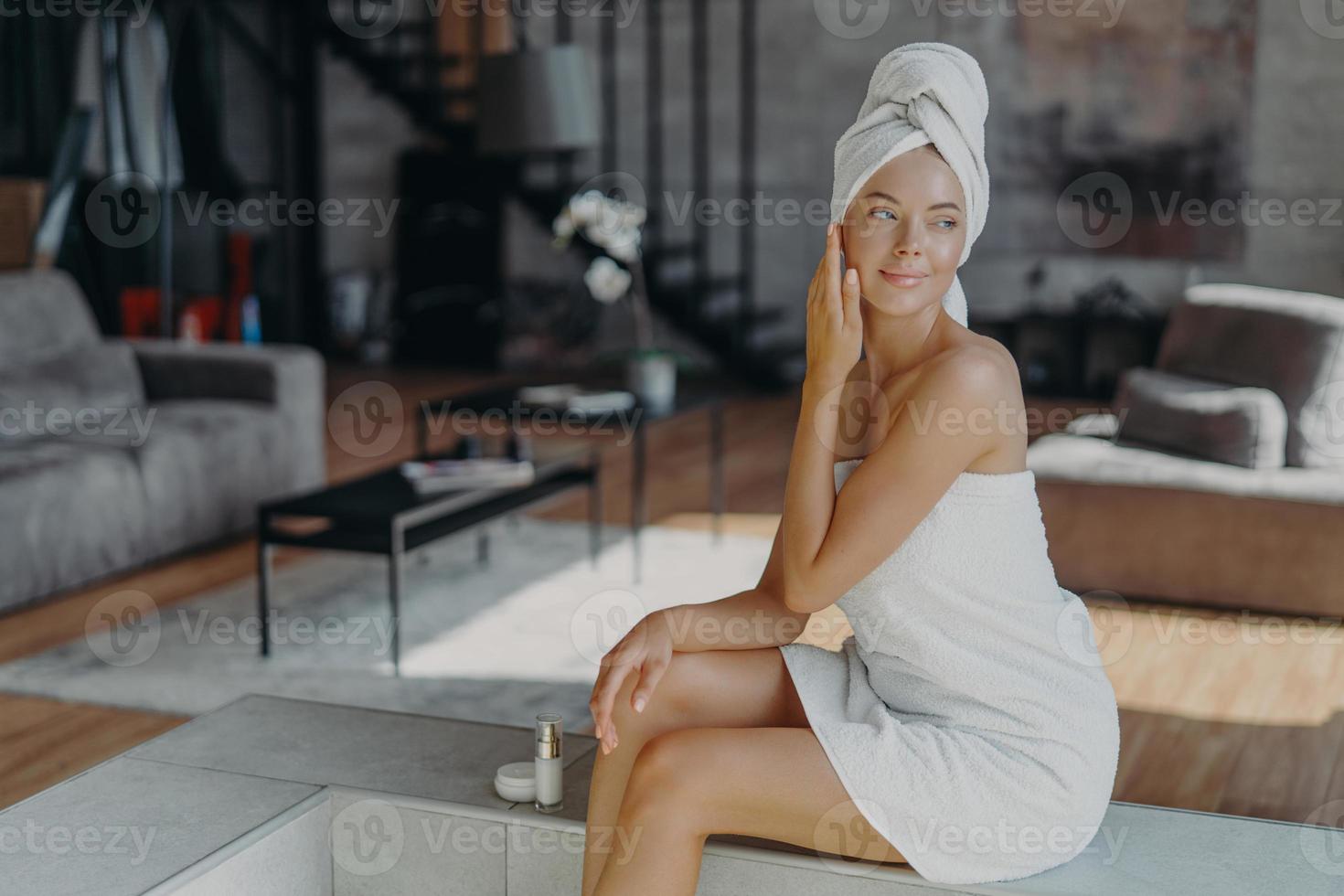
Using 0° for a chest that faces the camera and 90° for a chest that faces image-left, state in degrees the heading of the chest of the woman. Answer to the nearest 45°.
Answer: approximately 45°

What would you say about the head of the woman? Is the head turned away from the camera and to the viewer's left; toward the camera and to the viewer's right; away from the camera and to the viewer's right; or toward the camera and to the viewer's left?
toward the camera and to the viewer's right

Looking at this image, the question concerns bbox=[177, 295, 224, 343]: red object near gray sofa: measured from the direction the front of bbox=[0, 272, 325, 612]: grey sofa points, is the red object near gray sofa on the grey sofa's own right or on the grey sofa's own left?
on the grey sofa's own left

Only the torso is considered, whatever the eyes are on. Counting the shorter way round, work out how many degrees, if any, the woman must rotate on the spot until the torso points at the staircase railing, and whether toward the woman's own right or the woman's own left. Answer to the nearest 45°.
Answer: approximately 135° to the woman's own right

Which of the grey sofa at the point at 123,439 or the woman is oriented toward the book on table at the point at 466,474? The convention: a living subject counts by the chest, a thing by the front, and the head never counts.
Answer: the grey sofa

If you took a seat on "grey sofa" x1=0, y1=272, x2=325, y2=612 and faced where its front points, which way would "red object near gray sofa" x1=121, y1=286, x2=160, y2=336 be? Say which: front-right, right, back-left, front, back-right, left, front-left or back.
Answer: back-left

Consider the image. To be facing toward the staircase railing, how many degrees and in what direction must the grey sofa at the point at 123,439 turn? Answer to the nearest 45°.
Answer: approximately 90° to its left

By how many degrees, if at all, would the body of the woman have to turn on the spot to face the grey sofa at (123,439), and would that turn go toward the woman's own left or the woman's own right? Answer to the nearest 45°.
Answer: approximately 90° to the woman's own right

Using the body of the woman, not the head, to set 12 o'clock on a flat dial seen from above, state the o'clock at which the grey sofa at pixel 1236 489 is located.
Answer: The grey sofa is roughly at 5 o'clock from the woman.

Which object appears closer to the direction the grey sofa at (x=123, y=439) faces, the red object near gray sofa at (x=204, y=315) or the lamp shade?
the lamp shade

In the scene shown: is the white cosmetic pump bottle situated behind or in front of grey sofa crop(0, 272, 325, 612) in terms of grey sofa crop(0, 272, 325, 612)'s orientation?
in front
